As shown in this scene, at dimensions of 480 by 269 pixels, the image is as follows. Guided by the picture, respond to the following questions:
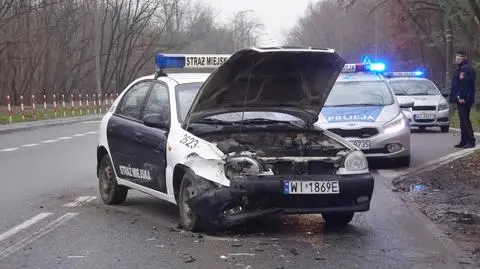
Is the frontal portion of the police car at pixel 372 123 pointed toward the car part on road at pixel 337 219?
yes

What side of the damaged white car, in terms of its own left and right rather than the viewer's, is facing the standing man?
left

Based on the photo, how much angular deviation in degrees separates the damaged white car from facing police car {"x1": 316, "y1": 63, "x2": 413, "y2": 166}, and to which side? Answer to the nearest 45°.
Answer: approximately 90° to its left

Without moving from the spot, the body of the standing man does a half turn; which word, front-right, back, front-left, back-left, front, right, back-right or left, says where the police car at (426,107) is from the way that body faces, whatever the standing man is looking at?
left

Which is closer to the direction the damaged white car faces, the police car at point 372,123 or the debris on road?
the debris on road

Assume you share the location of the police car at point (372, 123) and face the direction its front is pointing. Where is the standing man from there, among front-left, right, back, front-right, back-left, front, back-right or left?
back-left

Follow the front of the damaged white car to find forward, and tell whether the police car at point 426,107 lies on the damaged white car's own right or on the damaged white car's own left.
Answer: on the damaged white car's own left

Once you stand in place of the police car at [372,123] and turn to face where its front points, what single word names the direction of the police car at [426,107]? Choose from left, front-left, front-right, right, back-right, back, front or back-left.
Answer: back
